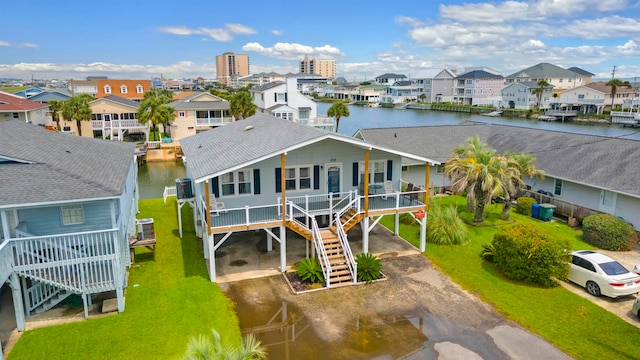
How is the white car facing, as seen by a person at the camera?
facing away from the viewer and to the left of the viewer

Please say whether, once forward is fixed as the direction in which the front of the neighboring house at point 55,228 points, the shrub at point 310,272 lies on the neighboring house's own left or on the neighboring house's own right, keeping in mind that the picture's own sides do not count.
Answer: on the neighboring house's own left

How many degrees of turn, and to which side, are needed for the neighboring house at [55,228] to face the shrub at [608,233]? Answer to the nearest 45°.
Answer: approximately 90° to its left

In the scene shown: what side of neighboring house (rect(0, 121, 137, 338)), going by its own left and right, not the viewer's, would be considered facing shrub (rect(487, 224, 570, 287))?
left

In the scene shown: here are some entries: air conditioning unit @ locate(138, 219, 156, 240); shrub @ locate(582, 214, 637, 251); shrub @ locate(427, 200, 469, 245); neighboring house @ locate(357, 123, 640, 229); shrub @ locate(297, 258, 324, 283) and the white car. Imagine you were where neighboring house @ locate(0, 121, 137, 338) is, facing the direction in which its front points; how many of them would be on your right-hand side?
0

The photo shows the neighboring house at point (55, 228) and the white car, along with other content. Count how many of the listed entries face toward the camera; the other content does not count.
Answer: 1

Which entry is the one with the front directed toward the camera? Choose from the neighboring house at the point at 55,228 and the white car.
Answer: the neighboring house

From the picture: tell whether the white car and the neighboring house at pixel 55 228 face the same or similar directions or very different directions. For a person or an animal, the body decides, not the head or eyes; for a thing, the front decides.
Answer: very different directions

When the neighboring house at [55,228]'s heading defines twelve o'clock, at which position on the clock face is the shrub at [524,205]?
The shrub is roughly at 9 o'clock from the neighboring house.

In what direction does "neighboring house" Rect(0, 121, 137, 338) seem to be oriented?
toward the camera

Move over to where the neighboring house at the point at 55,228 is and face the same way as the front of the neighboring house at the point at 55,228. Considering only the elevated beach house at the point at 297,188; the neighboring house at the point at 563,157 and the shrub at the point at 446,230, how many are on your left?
3

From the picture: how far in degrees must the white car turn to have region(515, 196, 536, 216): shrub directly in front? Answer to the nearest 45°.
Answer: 0° — it already faces it

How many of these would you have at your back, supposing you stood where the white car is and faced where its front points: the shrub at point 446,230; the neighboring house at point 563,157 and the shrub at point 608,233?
0
